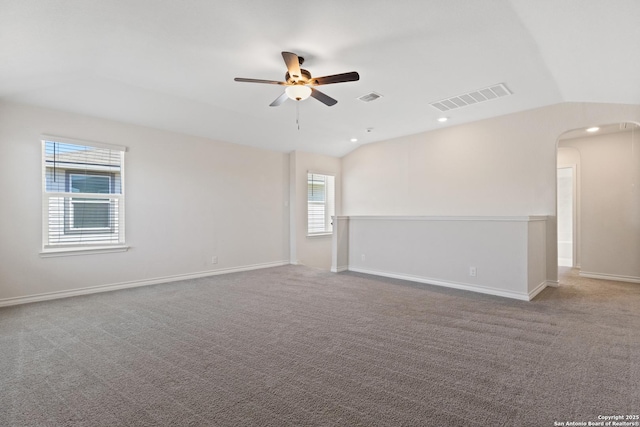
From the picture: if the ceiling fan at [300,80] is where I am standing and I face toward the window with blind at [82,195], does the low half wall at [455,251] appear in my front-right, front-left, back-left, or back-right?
back-right

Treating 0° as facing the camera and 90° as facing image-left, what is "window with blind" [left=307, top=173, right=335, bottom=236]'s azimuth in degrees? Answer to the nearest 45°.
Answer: approximately 315°

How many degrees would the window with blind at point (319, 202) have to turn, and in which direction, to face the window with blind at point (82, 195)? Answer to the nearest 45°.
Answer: approximately 90° to its right

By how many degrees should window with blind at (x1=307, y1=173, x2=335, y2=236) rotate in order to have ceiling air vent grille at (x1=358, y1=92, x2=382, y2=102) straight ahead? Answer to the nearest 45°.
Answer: approximately 45° to its right

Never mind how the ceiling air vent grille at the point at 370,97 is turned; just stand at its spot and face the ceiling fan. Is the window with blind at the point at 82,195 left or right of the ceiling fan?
right

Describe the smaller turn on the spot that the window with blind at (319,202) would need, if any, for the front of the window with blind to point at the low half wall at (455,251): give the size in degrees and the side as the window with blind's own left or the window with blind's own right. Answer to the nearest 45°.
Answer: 0° — it already faces it
